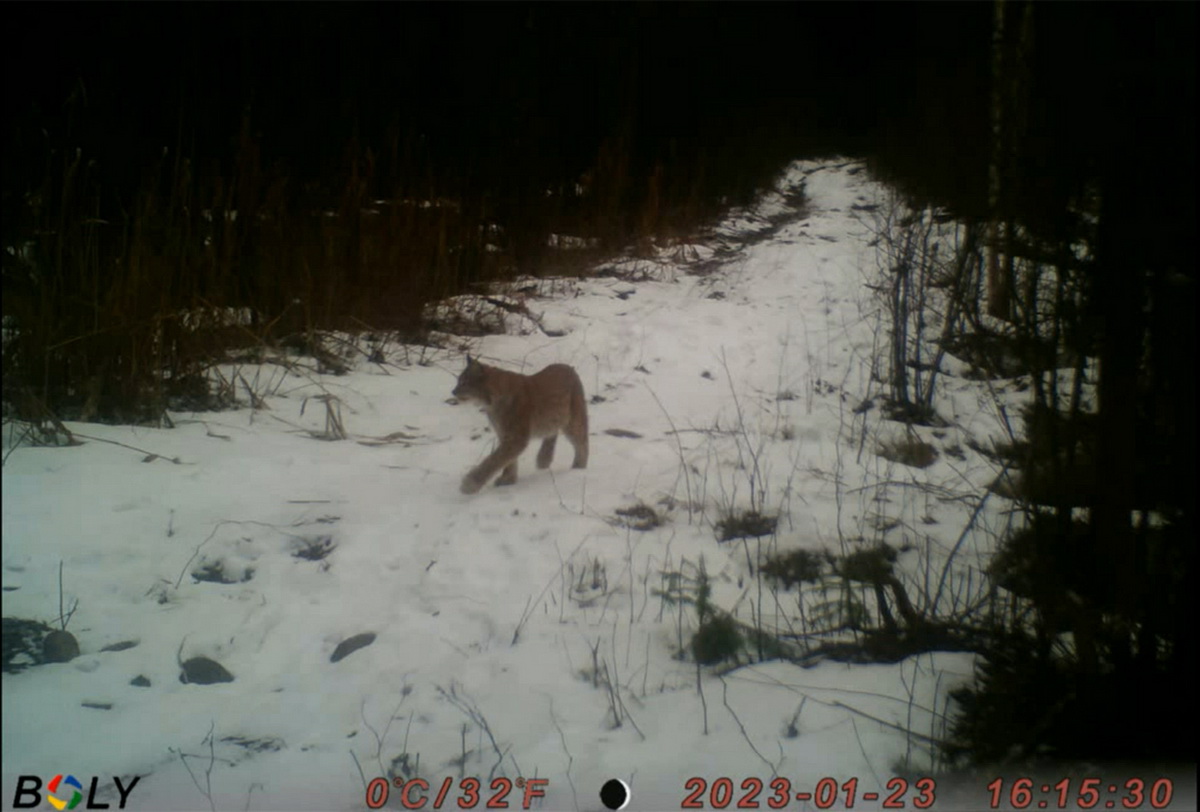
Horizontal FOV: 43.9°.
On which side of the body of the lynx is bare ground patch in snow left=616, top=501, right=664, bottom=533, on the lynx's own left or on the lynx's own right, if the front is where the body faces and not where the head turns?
on the lynx's own left

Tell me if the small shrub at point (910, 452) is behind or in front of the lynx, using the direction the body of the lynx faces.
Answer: behind

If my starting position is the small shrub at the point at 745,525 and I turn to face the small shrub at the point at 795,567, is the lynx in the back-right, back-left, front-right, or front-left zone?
back-right

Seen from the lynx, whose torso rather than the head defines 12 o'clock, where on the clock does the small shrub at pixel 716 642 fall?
The small shrub is roughly at 10 o'clock from the lynx.

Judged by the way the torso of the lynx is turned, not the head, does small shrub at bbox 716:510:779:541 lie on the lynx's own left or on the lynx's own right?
on the lynx's own left

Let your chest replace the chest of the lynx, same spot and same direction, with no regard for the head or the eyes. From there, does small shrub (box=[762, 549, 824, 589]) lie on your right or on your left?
on your left

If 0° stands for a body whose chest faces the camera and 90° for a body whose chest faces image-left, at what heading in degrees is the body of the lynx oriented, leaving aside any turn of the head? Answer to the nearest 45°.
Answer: approximately 45°
